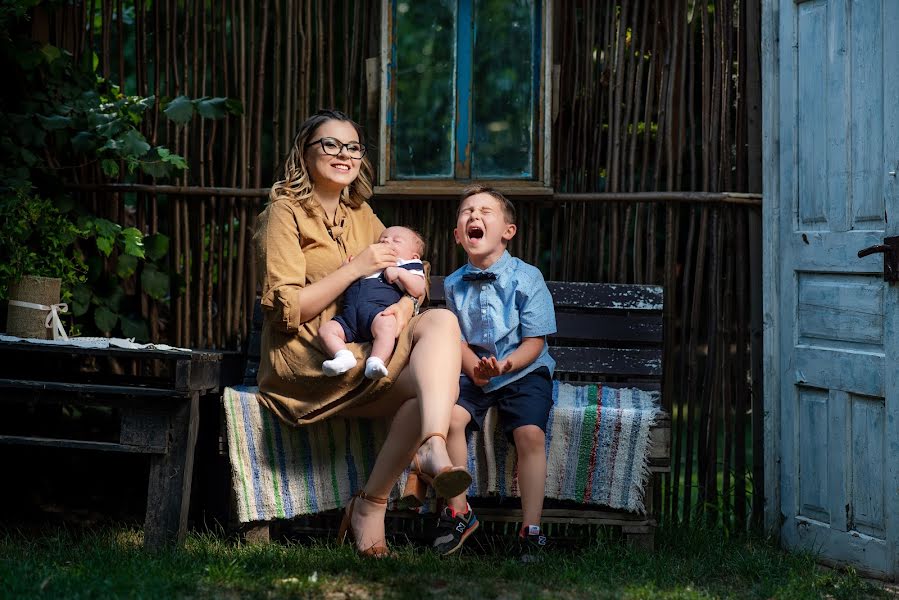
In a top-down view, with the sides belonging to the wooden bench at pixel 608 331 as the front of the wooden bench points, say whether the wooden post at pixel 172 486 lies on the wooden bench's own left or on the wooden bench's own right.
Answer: on the wooden bench's own right

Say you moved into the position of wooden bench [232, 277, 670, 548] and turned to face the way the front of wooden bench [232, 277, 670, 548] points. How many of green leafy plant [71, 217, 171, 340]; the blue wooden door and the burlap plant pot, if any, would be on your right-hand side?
2

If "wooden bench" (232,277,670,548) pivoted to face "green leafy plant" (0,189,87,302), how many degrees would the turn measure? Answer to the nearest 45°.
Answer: approximately 90° to its right

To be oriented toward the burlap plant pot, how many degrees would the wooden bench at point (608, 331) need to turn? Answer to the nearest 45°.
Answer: approximately 90° to its right

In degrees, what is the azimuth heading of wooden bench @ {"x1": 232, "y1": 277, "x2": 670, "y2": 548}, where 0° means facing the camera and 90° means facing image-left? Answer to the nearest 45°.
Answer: approximately 0°

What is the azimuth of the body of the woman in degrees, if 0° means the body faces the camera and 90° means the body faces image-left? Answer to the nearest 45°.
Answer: approximately 315°

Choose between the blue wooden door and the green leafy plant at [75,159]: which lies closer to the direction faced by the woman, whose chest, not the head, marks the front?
the blue wooden door
